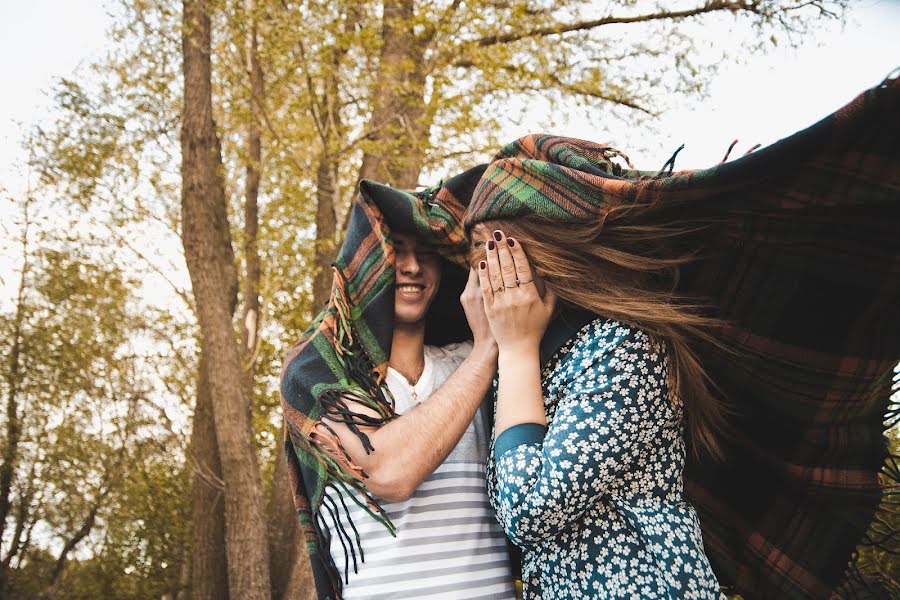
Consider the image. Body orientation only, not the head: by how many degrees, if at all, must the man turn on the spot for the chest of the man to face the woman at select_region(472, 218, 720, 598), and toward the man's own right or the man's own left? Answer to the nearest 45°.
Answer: approximately 45° to the man's own left

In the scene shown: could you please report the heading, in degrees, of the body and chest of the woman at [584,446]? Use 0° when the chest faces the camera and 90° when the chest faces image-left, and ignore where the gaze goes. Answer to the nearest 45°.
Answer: approximately 90°

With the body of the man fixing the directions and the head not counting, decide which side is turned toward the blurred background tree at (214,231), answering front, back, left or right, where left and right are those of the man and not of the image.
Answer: back

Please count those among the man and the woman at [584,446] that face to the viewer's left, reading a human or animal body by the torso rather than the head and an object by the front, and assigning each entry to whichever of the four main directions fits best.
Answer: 1

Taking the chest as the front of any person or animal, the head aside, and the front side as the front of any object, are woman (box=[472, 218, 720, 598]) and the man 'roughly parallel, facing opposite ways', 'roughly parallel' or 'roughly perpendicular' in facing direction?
roughly perpendicular

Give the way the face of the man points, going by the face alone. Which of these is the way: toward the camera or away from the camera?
toward the camera

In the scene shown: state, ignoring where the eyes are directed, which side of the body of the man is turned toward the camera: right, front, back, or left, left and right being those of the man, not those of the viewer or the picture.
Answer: front

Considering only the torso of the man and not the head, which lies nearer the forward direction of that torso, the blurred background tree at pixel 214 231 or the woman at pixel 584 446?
the woman

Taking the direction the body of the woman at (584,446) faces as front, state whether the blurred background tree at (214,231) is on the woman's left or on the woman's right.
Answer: on the woman's right
